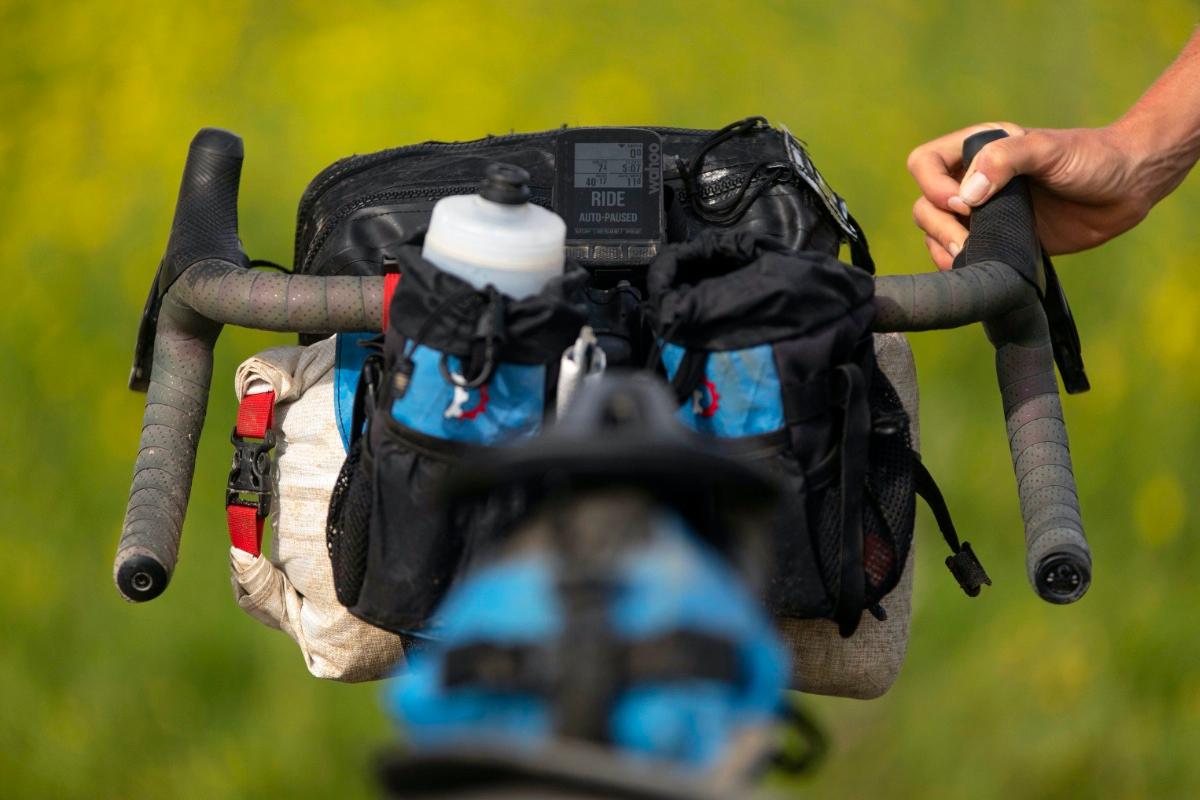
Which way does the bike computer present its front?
toward the camera
